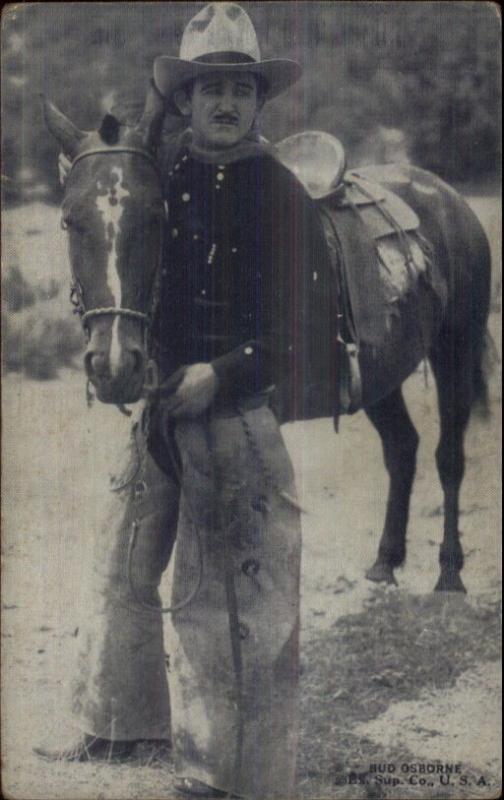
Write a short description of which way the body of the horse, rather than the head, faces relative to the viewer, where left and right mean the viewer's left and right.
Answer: facing the viewer and to the left of the viewer
